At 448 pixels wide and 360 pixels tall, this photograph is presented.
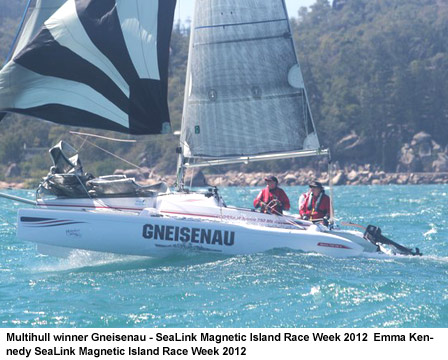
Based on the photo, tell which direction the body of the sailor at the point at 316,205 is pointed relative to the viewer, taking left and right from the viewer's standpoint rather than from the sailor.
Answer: facing the viewer and to the left of the viewer

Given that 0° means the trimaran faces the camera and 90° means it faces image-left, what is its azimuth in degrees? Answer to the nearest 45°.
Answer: approximately 90°
